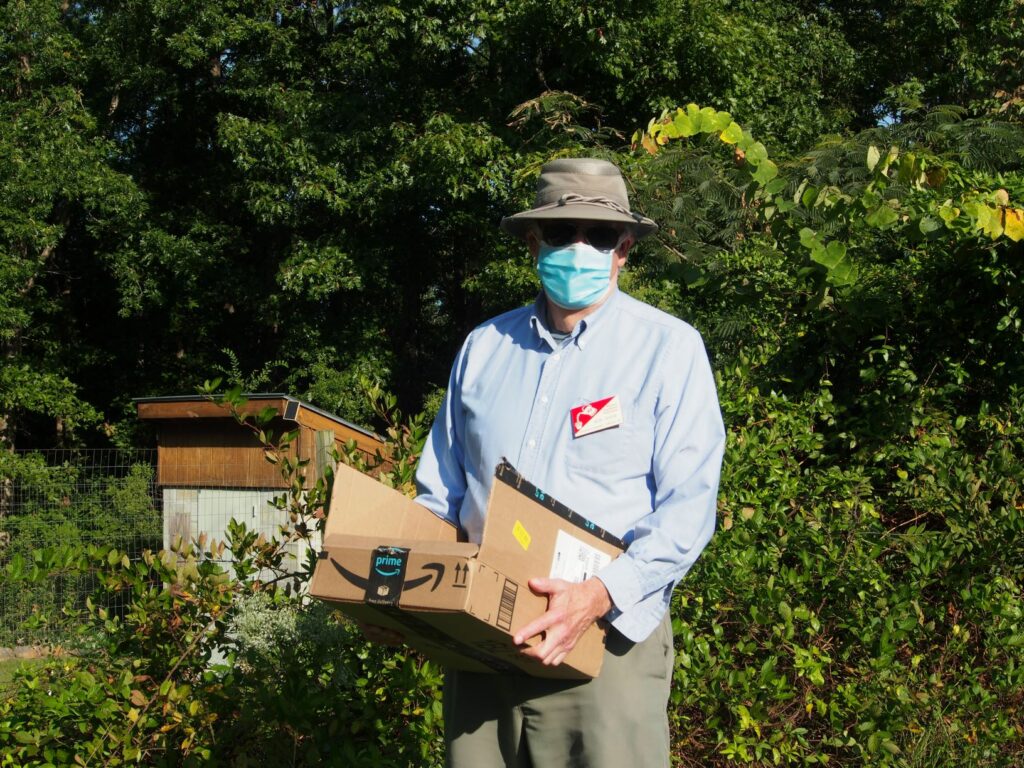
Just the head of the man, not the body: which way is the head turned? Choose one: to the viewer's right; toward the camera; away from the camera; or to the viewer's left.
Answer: toward the camera

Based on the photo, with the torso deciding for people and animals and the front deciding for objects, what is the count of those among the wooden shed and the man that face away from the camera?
0

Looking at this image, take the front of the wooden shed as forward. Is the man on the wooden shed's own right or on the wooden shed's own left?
on the wooden shed's own left

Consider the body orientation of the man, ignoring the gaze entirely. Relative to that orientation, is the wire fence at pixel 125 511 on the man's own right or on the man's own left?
on the man's own right

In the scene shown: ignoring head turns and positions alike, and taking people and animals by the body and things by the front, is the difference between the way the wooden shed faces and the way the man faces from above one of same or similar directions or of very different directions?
same or similar directions

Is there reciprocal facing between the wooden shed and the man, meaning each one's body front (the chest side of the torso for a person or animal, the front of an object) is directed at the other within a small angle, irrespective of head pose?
no
